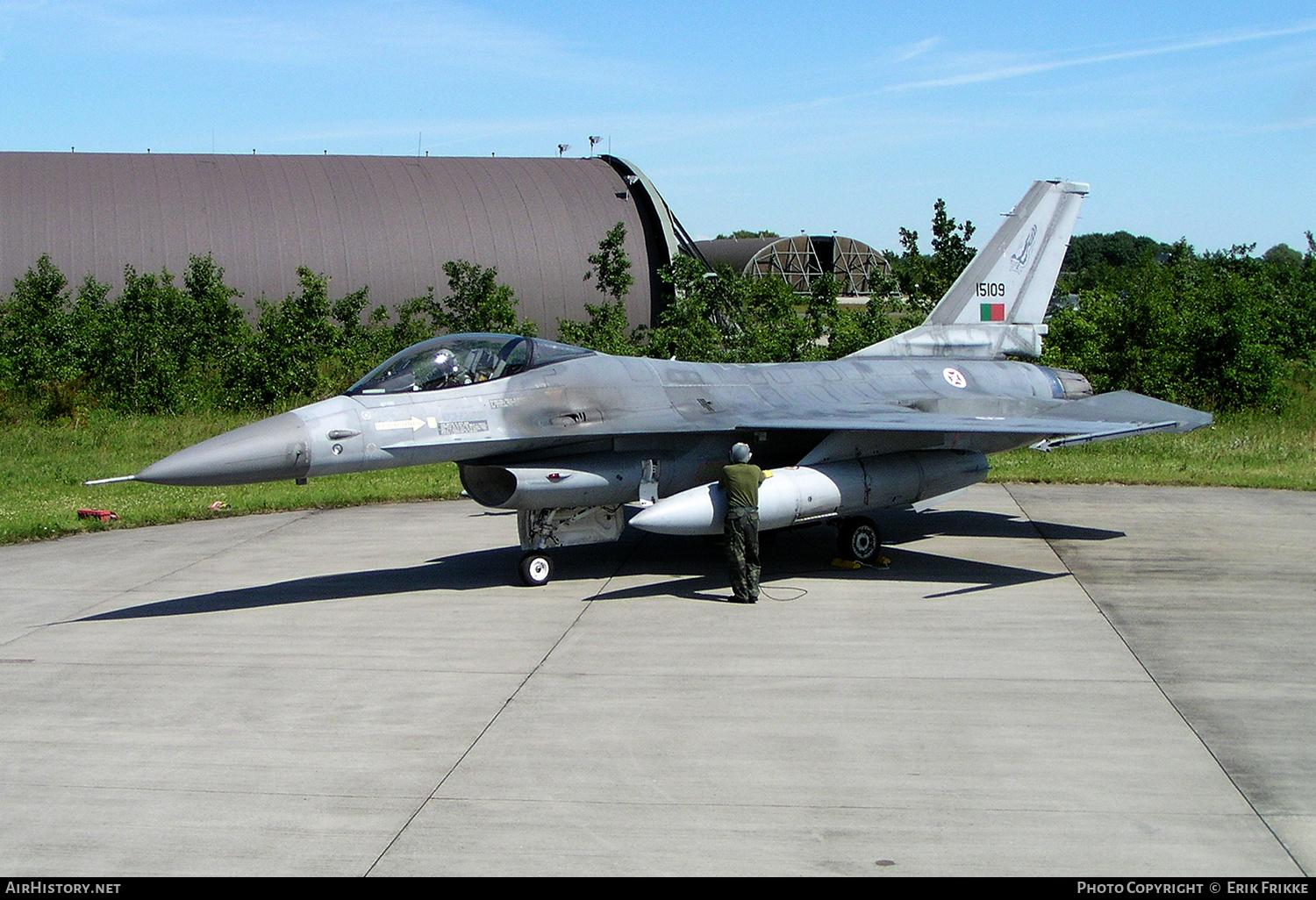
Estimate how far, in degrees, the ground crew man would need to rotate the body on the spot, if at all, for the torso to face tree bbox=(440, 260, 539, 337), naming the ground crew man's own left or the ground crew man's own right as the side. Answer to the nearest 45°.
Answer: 0° — they already face it

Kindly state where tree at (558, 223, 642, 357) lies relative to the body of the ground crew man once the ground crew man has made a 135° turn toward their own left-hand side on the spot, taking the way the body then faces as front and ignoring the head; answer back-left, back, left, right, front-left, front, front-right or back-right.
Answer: back-right

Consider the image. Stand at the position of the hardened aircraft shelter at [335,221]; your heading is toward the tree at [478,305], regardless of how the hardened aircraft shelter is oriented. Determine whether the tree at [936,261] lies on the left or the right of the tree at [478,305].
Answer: left

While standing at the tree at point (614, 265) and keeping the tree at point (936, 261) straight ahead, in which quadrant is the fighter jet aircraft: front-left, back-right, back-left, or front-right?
front-right

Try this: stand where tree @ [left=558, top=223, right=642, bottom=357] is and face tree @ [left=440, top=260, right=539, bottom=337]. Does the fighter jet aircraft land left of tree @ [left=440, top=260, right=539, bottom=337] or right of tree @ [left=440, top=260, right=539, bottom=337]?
left

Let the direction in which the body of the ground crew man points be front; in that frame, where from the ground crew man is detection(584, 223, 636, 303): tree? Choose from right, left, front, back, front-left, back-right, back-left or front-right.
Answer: front

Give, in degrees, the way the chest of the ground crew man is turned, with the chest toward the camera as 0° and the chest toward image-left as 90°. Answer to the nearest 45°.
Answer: approximately 180°

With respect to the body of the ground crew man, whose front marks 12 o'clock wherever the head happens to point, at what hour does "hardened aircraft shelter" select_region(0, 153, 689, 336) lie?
The hardened aircraft shelter is roughly at 11 o'clock from the ground crew man.

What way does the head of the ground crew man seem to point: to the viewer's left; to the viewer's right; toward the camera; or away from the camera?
away from the camera

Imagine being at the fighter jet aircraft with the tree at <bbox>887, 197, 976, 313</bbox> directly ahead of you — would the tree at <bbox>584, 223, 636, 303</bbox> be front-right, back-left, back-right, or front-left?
front-left

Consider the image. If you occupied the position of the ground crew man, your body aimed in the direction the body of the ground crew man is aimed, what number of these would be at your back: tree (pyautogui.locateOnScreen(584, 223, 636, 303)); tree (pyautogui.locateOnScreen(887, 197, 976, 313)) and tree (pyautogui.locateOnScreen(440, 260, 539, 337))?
0

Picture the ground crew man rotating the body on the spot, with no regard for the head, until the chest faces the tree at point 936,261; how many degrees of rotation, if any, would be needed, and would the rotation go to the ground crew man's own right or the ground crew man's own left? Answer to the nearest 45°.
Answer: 0° — they already face it
